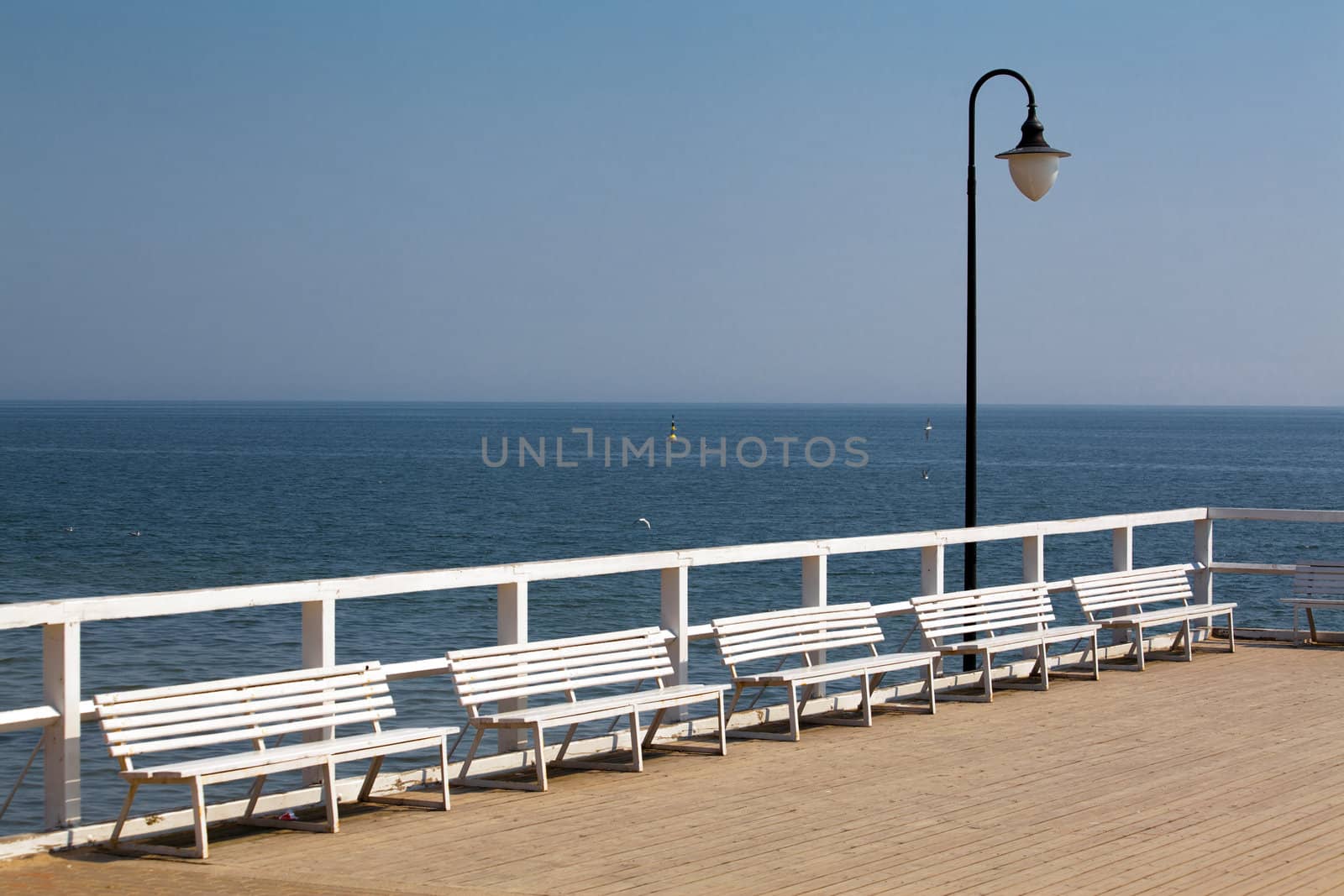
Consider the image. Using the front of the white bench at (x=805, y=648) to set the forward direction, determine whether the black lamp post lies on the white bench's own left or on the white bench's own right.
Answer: on the white bench's own left

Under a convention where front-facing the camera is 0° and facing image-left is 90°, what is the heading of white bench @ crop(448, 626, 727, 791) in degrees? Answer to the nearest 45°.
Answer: approximately 315°

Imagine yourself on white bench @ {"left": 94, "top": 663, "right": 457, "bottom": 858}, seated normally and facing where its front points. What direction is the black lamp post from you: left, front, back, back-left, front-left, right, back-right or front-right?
left

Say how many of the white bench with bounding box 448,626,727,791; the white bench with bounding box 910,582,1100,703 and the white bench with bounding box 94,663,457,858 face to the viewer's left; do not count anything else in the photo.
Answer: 0

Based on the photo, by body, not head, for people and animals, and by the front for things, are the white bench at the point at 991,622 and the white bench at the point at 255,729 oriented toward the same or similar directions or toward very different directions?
same or similar directions

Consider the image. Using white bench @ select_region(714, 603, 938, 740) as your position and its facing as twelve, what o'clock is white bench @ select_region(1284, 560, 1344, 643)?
white bench @ select_region(1284, 560, 1344, 643) is roughly at 9 o'clock from white bench @ select_region(714, 603, 938, 740).

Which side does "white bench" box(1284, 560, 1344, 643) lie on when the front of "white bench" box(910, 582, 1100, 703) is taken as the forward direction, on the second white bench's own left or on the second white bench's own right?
on the second white bench's own left

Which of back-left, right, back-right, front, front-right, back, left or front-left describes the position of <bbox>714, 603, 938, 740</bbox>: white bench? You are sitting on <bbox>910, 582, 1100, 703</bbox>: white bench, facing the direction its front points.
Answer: right

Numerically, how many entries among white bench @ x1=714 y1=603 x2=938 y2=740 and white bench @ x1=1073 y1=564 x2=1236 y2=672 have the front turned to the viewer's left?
0

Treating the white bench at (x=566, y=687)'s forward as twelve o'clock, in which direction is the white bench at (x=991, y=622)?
the white bench at (x=991, y=622) is roughly at 9 o'clock from the white bench at (x=566, y=687).

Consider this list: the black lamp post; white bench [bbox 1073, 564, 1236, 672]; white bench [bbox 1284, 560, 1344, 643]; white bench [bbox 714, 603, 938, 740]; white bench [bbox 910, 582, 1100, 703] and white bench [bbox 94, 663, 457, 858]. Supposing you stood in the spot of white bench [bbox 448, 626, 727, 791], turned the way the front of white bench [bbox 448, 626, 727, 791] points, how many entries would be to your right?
1

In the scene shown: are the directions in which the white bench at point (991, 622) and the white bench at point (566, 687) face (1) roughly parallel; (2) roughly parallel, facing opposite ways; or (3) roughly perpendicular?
roughly parallel

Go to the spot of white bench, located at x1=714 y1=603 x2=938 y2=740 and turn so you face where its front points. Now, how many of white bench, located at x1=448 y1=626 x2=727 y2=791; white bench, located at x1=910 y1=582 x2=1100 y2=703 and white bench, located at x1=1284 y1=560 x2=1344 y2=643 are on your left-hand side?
2

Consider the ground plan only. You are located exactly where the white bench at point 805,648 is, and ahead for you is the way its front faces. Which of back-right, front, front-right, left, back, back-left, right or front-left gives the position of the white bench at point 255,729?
right

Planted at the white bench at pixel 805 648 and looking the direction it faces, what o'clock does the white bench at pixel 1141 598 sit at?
the white bench at pixel 1141 598 is roughly at 9 o'clock from the white bench at pixel 805 648.

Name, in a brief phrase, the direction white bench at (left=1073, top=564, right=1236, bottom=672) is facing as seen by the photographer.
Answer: facing the viewer and to the right of the viewer
